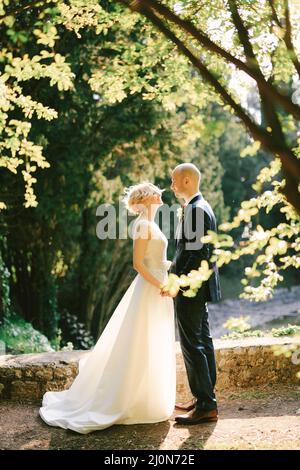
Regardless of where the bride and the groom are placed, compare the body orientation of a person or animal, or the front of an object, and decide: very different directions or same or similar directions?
very different directions

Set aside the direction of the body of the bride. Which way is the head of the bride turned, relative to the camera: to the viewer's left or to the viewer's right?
to the viewer's right

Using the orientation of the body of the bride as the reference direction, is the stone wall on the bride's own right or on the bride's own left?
on the bride's own left

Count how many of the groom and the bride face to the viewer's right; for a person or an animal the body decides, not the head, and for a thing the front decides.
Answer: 1

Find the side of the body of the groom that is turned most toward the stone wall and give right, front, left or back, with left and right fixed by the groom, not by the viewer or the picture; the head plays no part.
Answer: right

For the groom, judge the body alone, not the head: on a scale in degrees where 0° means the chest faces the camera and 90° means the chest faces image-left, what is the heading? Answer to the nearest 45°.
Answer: approximately 90°

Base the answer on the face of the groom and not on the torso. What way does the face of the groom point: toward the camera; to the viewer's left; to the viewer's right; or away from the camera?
to the viewer's left

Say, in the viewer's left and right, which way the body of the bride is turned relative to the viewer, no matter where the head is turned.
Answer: facing to the right of the viewer
